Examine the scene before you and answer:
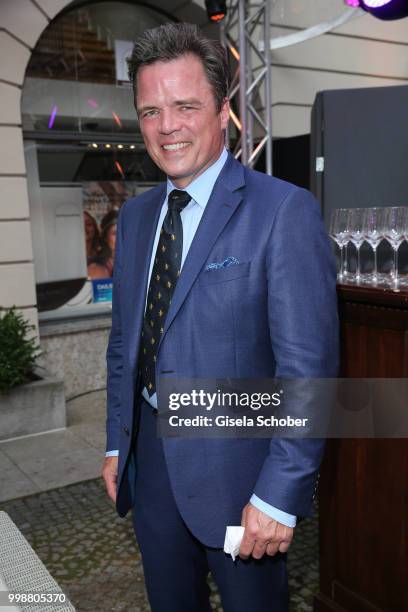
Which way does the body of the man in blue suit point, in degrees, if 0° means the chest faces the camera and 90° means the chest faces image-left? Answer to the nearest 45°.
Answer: approximately 45°

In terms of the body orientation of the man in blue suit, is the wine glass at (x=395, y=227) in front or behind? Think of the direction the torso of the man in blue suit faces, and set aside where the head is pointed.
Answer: behind

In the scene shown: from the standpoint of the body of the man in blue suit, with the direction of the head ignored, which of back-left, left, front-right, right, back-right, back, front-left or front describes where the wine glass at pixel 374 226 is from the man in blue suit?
back

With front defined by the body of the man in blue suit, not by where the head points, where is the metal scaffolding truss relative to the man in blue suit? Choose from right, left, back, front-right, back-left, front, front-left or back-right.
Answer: back-right

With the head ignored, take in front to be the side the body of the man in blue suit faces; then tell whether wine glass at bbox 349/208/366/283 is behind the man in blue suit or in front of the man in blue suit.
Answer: behind

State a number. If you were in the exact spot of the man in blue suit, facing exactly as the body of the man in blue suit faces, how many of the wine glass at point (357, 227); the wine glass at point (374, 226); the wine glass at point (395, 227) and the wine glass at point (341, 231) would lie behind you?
4

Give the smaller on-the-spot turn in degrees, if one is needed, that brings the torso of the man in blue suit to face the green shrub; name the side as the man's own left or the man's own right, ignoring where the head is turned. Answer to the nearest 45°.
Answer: approximately 90° to the man's own right

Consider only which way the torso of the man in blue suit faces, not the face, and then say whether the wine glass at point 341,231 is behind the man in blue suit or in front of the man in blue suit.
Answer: behind

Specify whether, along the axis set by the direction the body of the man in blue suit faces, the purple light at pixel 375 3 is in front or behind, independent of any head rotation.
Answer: behind
